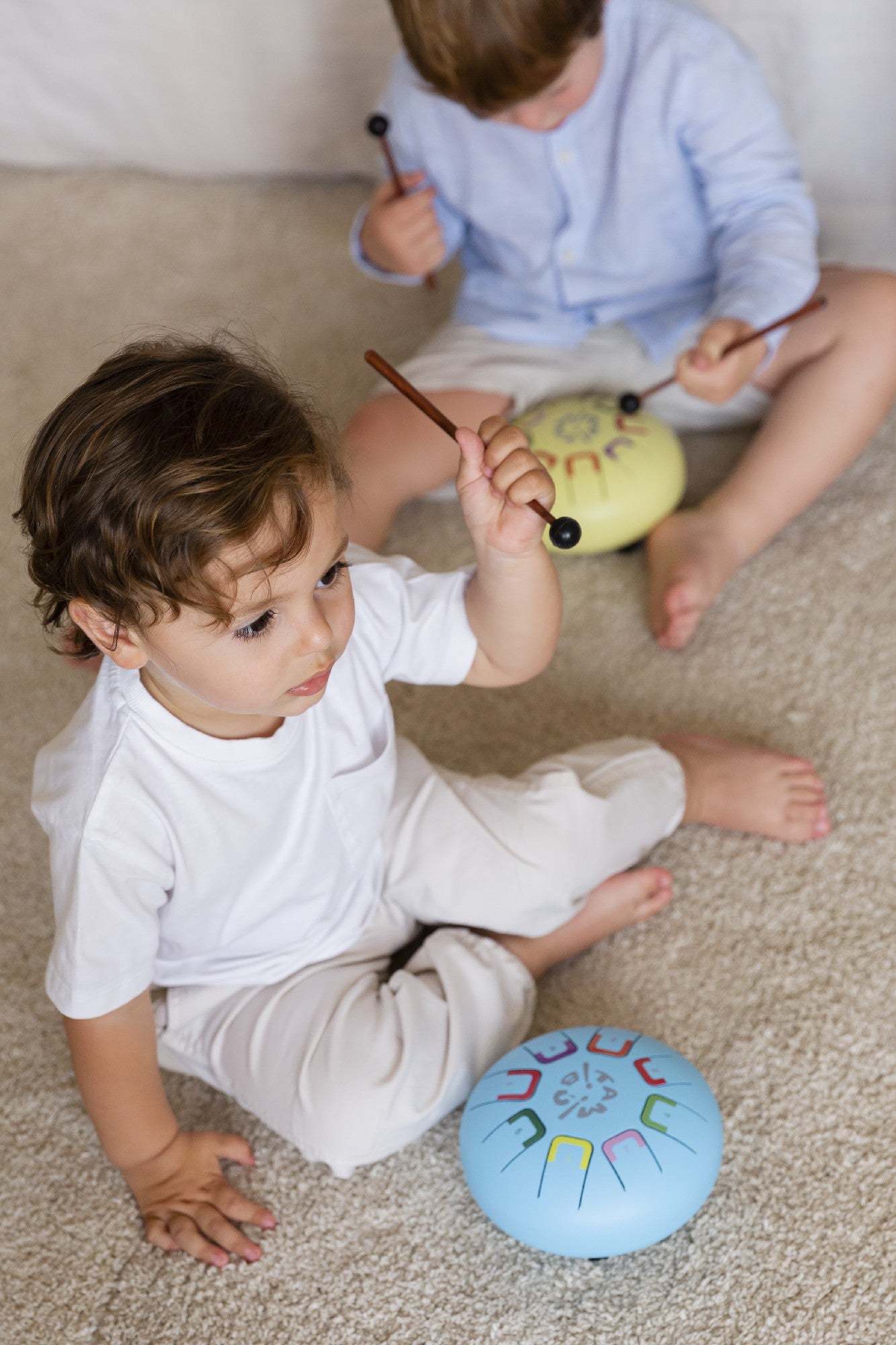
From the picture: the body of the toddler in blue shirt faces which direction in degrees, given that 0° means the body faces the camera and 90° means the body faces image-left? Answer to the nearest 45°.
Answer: approximately 0°

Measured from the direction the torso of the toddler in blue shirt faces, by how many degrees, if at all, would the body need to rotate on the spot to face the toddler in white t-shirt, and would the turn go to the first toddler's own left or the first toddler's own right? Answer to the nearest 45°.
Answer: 0° — they already face them

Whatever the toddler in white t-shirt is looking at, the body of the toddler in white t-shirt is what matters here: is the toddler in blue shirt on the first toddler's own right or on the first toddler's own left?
on the first toddler's own left

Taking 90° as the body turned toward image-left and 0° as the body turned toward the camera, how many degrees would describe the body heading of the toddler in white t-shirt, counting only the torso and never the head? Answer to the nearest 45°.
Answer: approximately 315°
